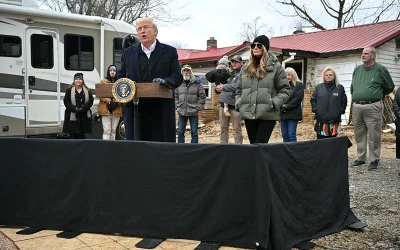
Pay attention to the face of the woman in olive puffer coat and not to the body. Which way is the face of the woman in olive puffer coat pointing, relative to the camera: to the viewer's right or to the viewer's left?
to the viewer's left

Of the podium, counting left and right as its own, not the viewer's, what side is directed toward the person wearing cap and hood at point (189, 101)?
back

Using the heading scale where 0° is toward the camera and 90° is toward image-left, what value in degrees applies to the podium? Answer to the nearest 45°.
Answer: approximately 0°

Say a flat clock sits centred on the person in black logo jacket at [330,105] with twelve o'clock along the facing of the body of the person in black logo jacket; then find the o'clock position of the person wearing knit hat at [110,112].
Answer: The person wearing knit hat is roughly at 3 o'clock from the person in black logo jacket.

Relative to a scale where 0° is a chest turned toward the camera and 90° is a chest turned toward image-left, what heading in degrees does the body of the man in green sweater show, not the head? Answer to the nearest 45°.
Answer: approximately 45°

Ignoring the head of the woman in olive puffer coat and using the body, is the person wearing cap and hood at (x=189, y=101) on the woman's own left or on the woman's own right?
on the woman's own right

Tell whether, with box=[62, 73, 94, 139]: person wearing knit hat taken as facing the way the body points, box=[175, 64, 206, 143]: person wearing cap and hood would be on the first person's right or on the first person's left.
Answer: on the first person's left

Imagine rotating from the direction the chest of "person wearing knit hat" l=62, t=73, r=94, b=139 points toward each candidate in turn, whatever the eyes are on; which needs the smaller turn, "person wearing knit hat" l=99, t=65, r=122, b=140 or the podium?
the podium

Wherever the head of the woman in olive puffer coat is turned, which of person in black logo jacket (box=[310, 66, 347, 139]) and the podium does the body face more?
the podium

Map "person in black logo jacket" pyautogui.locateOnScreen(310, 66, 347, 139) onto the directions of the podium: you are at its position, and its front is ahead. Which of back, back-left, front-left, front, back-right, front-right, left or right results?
back-left

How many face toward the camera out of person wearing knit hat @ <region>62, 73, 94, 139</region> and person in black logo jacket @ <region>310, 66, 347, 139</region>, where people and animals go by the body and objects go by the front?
2
